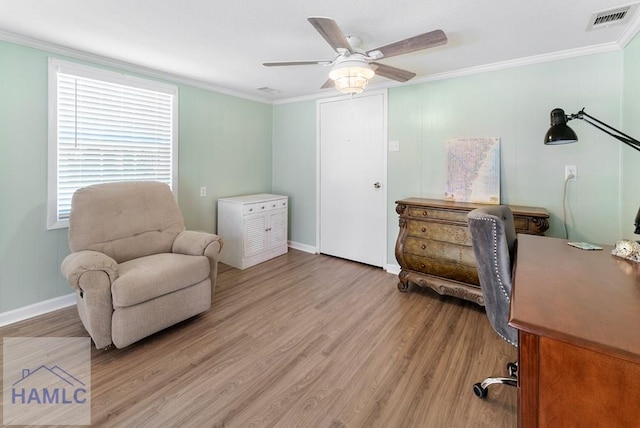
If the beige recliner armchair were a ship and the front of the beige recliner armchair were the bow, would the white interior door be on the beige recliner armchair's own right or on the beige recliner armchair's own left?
on the beige recliner armchair's own left

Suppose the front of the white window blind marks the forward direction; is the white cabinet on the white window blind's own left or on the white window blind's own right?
on the white window blind's own left

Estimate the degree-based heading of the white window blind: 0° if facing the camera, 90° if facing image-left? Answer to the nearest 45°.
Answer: approximately 315°

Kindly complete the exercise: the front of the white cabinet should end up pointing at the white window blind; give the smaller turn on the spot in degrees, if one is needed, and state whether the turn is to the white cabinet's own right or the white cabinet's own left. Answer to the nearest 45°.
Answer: approximately 90° to the white cabinet's own right
